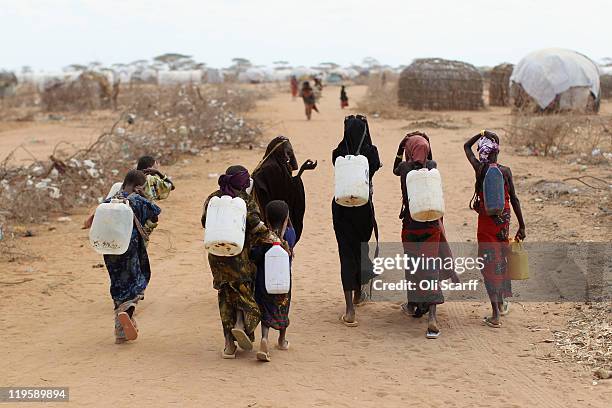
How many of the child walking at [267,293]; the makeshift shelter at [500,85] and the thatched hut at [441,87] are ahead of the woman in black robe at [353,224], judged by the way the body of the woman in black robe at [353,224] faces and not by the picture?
2

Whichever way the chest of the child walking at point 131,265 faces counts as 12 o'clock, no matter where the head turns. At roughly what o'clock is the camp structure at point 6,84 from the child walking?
The camp structure is roughly at 10 o'clock from the child walking.

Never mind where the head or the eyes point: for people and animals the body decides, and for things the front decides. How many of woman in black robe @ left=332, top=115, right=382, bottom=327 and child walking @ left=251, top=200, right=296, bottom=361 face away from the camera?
2

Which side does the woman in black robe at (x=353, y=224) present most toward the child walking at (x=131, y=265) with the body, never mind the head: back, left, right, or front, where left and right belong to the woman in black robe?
left

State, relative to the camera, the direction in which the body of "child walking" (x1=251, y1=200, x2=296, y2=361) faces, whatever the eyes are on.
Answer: away from the camera

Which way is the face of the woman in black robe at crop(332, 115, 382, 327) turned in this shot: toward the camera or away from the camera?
away from the camera

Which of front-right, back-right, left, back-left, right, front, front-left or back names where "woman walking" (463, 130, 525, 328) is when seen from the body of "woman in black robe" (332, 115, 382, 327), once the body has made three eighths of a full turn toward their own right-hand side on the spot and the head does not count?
front-left

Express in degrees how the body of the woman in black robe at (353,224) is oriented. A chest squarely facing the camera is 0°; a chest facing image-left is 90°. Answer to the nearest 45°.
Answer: approximately 180°

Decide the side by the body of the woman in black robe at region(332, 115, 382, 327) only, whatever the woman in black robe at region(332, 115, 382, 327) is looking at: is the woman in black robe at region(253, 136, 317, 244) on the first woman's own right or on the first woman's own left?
on the first woman's own left

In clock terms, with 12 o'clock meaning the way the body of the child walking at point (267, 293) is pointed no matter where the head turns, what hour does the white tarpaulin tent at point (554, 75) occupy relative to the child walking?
The white tarpaulin tent is roughly at 1 o'clock from the child walking.

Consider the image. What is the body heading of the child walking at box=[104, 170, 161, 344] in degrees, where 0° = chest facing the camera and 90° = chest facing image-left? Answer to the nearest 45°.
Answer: approximately 225°

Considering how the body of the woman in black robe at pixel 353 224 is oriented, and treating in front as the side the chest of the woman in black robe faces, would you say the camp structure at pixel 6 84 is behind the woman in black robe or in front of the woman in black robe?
in front

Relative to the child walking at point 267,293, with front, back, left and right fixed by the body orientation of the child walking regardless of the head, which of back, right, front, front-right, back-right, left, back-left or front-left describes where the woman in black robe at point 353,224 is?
front-right

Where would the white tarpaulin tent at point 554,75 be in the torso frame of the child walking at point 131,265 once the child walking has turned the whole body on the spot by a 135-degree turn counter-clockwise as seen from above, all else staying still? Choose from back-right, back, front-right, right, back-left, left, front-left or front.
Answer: back-right

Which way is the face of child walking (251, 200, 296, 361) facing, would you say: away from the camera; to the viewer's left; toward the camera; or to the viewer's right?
away from the camera

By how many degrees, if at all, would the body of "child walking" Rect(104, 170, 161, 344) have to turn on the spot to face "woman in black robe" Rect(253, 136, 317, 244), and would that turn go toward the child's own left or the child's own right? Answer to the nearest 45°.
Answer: approximately 45° to the child's own right

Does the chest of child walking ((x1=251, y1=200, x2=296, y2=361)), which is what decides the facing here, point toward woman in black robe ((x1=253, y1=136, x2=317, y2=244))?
yes
